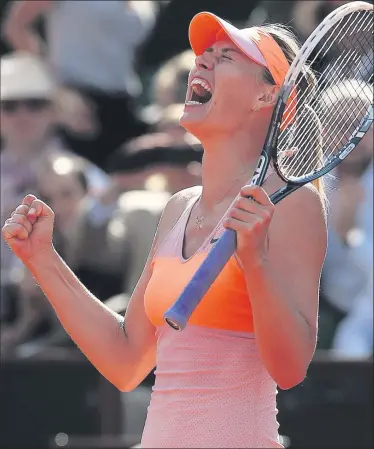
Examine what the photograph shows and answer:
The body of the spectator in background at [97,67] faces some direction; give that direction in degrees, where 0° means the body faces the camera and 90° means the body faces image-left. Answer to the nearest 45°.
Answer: approximately 0°

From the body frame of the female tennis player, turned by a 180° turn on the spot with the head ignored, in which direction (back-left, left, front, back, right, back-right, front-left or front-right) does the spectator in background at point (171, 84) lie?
front-left

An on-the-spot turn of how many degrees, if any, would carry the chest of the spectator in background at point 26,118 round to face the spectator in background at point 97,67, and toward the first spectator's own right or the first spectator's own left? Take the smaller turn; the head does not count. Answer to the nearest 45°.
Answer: approximately 135° to the first spectator's own left

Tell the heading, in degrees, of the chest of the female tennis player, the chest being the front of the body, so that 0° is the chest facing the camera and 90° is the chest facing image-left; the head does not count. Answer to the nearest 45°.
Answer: approximately 45°

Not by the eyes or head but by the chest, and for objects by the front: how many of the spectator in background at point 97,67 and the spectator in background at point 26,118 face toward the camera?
2
